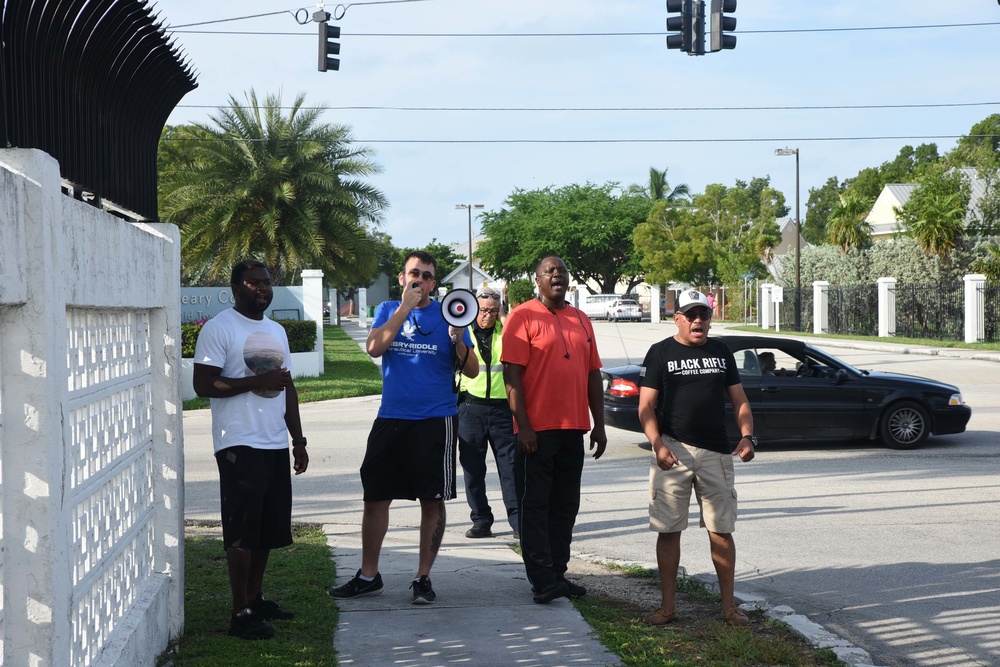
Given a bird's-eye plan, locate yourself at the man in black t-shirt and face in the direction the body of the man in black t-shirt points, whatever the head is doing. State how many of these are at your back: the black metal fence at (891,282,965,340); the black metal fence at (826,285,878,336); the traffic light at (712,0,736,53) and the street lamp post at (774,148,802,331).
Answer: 4

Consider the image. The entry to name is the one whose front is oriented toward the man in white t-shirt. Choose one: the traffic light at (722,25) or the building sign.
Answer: the building sign

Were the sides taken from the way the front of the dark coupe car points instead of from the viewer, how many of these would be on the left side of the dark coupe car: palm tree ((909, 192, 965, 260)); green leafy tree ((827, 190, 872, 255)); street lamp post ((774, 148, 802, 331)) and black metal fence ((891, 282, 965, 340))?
4

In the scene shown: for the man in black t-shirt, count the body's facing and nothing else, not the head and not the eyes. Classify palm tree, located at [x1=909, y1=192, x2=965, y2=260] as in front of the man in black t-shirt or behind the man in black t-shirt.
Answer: behind

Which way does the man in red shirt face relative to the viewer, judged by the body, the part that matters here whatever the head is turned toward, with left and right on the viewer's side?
facing the viewer and to the right of the viewer

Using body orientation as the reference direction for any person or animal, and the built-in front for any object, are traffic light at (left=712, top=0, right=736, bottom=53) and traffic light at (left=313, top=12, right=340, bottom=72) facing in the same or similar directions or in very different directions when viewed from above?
same or similar directions

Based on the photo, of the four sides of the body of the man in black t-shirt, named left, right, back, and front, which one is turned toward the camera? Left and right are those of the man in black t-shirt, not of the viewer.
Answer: front

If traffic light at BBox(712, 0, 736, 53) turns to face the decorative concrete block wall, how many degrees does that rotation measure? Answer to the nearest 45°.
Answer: approximately 90° to its right

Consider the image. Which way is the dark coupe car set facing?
to the viewer's right

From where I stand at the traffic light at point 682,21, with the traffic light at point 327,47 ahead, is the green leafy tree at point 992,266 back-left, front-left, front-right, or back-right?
back-right
